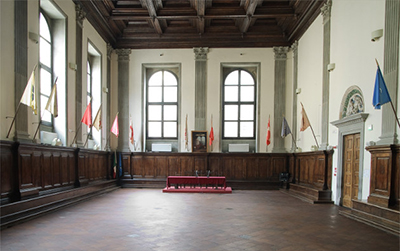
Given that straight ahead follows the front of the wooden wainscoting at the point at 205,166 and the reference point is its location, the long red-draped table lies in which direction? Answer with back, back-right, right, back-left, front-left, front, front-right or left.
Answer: front

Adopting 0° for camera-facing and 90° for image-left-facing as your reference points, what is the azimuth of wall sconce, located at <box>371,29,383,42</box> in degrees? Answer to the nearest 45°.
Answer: approximately 45°

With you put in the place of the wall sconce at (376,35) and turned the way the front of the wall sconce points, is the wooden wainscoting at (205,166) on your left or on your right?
on your right

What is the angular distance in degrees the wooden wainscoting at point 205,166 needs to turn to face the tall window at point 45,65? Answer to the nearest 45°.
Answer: approximately 45° to its right

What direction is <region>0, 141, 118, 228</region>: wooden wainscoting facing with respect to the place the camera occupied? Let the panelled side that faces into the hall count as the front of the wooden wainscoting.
facing the viewer and to the right of the viewer

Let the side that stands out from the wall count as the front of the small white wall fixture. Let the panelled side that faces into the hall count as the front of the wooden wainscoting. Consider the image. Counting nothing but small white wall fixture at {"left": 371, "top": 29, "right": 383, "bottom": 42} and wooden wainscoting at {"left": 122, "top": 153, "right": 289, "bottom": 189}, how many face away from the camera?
0

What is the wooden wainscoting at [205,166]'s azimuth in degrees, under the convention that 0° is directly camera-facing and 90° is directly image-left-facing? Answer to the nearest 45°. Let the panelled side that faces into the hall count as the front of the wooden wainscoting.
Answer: approximately 0°

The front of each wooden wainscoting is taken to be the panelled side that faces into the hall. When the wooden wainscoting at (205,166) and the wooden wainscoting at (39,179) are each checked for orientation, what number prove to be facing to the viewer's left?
0

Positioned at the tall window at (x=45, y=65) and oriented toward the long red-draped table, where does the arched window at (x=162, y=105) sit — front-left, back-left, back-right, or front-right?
front-left
